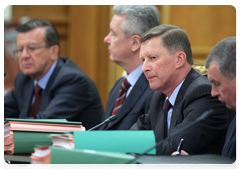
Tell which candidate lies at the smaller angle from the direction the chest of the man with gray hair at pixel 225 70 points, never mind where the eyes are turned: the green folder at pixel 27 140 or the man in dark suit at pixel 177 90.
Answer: the green folder

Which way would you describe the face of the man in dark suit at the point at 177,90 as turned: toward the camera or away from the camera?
toward the camera

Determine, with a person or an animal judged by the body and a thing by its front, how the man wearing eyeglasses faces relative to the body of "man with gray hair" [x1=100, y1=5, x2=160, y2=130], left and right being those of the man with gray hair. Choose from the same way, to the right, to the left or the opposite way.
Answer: the same way

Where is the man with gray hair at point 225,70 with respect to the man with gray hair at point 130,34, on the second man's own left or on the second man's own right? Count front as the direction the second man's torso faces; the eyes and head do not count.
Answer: on the second man's own left

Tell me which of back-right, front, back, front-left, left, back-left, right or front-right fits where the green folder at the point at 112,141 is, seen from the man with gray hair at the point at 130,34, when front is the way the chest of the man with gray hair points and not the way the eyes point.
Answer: front-left

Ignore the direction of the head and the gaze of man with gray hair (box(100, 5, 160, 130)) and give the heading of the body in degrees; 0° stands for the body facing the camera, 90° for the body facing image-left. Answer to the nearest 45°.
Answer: approximately 45°

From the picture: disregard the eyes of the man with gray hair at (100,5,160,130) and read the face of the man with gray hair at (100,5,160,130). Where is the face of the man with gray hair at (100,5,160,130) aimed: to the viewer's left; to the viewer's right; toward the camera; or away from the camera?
to the viewer's left

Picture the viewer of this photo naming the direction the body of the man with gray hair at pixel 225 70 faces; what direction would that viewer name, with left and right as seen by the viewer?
facing the viewer and to the left of the viewer

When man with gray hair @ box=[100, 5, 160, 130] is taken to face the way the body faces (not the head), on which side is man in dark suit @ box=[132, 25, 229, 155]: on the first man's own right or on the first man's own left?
on the first man's own left

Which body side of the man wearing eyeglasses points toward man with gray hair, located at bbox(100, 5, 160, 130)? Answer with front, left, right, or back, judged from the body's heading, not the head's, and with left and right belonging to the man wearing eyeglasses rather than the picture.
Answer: left

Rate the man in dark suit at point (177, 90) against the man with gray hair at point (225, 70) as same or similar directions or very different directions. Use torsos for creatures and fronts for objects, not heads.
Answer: same or similar directions

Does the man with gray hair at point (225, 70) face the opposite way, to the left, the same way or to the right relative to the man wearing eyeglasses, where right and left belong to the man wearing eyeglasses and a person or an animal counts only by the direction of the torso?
the same way

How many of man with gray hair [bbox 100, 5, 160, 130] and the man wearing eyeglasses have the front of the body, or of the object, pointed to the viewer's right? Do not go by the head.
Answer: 0
